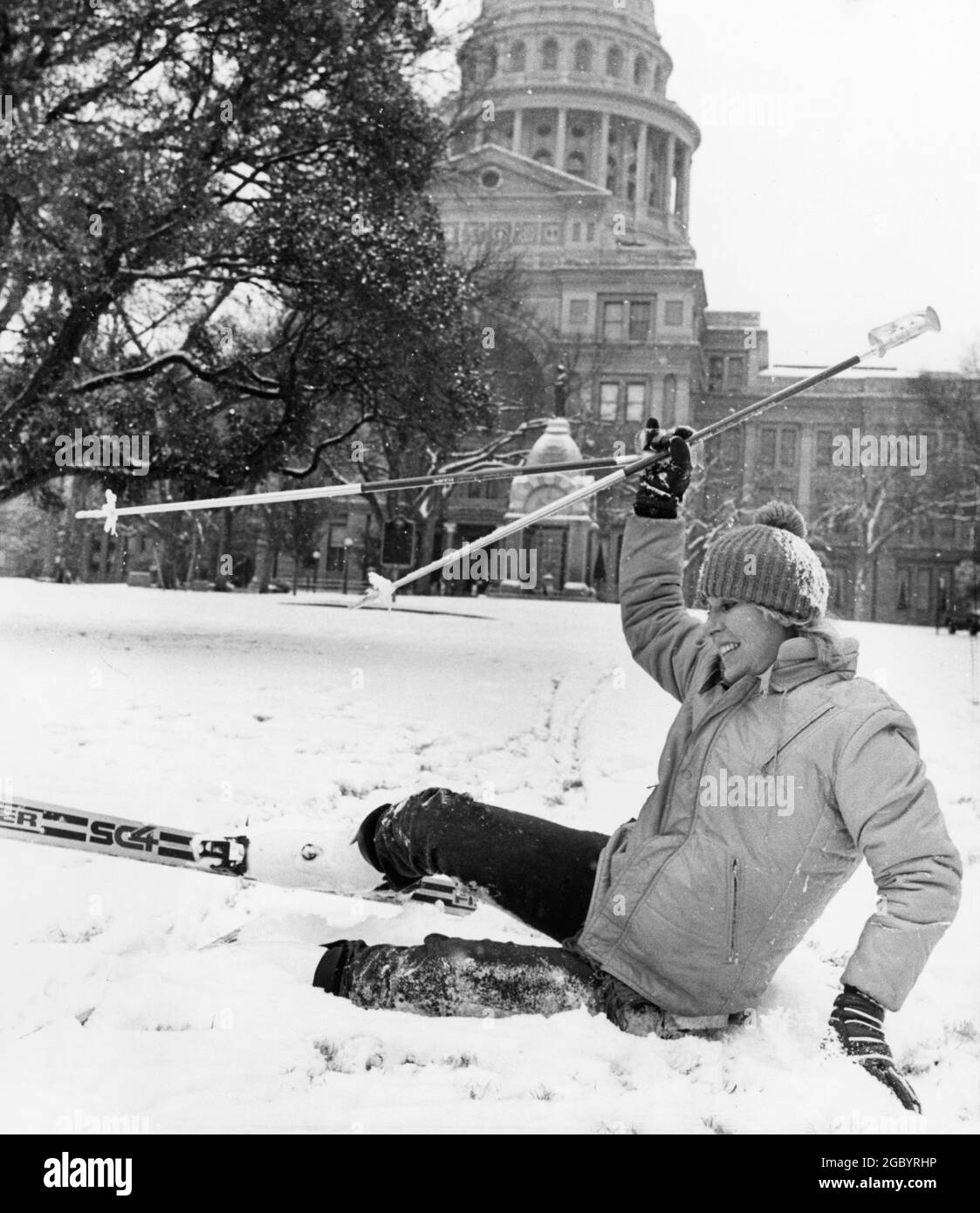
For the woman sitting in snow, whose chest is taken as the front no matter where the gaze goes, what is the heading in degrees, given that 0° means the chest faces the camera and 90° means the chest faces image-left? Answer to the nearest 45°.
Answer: approximately 45°
